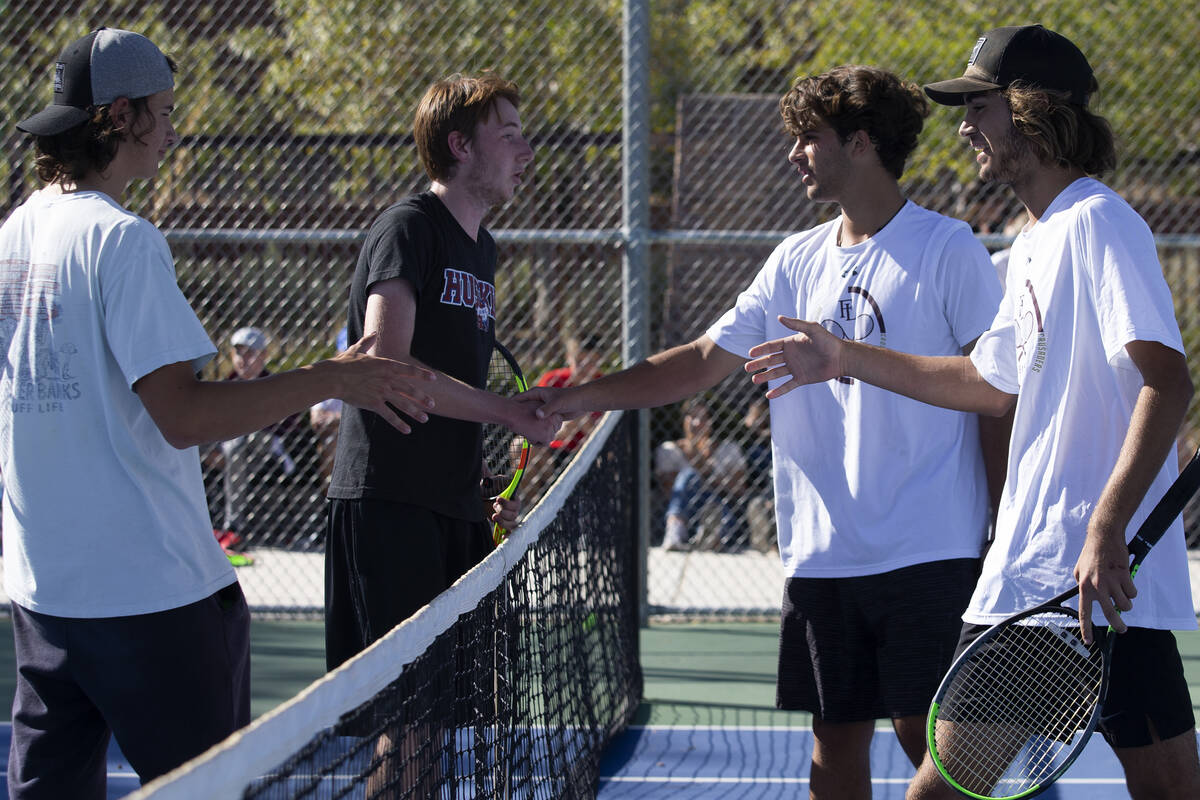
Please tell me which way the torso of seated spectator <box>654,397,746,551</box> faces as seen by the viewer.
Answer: toward the camera

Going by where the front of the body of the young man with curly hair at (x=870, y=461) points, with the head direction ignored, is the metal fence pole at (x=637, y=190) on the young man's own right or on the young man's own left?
on the young man's own right

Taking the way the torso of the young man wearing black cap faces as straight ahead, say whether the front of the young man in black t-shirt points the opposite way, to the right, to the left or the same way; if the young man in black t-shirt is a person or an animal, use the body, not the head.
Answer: the opposite way

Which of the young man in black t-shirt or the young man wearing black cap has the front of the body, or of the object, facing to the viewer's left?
the young man wearing black cap

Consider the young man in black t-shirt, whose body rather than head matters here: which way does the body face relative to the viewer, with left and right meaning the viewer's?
facing the viewer and to the right of the viewer

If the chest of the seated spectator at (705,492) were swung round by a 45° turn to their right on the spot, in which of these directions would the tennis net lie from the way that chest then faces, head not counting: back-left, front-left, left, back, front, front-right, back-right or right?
front-left

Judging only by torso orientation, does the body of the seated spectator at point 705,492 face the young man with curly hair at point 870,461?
yes

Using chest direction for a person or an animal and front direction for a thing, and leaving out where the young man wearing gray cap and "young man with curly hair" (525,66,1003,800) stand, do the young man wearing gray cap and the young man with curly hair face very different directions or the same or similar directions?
very different directions

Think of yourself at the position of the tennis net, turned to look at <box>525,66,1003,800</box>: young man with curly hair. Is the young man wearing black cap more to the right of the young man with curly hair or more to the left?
right

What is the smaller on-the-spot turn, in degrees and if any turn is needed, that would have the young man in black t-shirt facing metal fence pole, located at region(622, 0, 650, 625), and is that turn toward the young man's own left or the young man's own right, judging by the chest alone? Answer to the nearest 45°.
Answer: approximately 135° to the young man's own left

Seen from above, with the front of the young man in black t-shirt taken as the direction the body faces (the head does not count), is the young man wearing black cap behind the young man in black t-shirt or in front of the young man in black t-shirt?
in front

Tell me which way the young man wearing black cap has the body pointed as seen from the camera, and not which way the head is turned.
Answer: to the viewer's left
